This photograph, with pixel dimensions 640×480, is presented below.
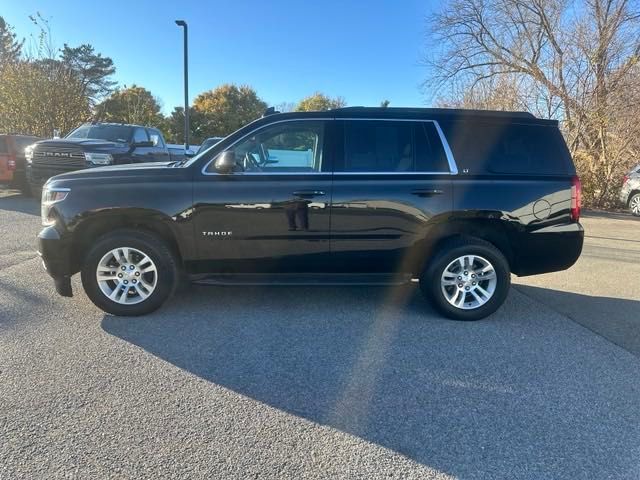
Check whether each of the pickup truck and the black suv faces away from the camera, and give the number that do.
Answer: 0

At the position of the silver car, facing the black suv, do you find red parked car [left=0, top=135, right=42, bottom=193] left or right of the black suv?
right

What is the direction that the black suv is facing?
to the viewer's left

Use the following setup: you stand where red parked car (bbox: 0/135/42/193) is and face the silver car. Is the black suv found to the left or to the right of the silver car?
right

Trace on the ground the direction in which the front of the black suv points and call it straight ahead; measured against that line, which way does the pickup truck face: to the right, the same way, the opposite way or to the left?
to the left

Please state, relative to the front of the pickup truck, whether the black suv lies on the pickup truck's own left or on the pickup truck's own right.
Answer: on the pickup truck's own left

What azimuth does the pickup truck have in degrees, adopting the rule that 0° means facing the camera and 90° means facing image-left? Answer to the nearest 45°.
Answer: approximately 45°

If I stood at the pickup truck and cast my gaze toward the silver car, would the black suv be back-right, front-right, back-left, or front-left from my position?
front-right

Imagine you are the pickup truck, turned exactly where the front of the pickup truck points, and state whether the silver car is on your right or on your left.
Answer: on your left

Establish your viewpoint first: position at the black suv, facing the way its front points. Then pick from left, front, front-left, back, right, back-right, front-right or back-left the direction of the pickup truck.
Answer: front-right

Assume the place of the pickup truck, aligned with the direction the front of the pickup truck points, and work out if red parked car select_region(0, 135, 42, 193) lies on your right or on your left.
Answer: on your right
